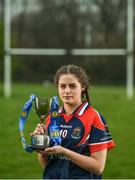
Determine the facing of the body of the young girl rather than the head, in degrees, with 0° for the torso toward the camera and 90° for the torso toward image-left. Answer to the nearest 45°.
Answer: approximately 45°
